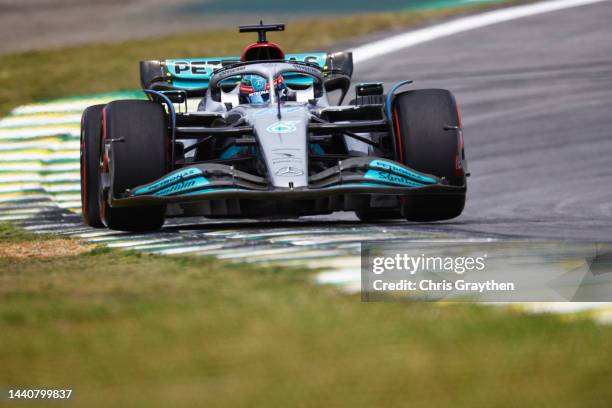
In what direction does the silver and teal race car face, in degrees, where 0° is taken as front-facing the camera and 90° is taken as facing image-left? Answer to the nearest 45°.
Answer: approximately 0°
